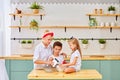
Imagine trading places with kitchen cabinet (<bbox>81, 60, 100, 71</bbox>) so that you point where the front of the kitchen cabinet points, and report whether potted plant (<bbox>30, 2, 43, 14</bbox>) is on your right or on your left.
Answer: on your right

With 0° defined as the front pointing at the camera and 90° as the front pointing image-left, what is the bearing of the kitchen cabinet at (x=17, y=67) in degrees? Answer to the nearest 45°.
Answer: approximately 0°

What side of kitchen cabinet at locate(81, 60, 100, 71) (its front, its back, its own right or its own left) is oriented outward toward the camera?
front

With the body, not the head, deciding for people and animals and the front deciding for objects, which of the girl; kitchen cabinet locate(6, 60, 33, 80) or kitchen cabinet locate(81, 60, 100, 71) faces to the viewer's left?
the girl

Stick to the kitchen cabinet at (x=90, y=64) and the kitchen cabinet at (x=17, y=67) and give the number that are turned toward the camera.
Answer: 2

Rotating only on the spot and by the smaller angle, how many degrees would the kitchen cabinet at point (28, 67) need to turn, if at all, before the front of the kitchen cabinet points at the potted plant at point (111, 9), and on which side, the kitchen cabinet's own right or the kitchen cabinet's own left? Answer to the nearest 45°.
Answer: approximately 90° to the kitchen cabinet's own left

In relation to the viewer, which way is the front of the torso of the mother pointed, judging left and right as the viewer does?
facing the viewer and to the right of the viewer

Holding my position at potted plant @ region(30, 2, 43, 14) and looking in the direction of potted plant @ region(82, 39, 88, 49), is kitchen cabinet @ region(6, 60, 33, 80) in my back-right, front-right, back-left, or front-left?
back-right

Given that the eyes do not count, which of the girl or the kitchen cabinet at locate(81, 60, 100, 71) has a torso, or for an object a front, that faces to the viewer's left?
the girl

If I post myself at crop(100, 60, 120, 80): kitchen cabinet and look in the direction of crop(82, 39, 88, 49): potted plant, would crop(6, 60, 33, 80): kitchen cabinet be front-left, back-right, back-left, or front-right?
front-left

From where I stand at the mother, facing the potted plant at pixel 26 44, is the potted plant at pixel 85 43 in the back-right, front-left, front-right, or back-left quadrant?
front-right

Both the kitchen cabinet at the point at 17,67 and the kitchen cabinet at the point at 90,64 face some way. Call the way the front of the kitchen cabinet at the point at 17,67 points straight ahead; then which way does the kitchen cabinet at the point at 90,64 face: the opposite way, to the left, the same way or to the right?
the same way
